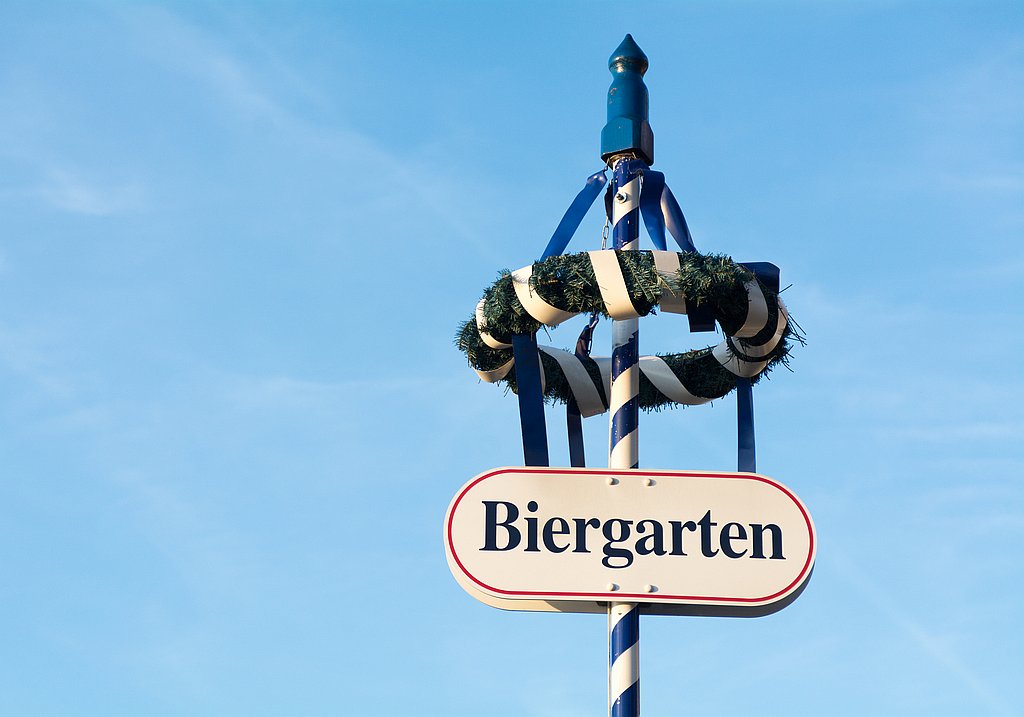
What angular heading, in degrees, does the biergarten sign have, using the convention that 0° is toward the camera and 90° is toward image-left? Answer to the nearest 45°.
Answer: approximately 0°
